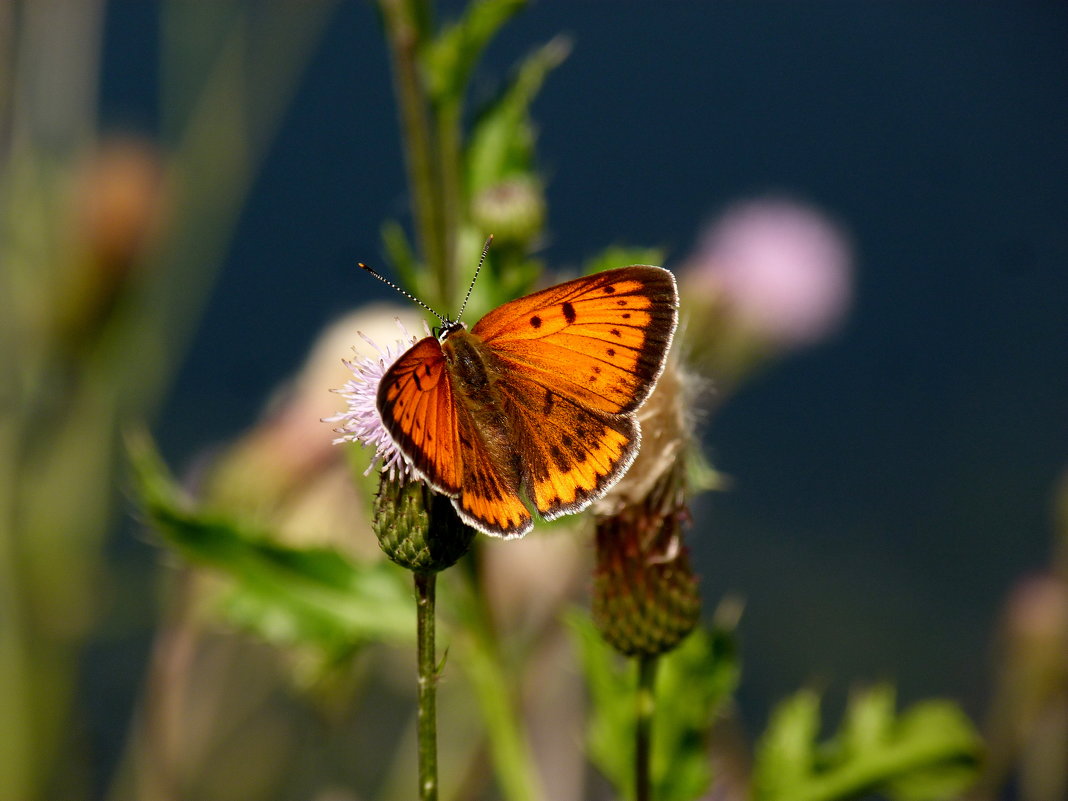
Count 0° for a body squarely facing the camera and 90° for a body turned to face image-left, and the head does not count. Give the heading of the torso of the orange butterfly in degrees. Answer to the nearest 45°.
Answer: approximately 135°

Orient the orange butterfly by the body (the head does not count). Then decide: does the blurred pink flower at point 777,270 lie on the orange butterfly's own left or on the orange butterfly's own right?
on the orange butterfly's own right

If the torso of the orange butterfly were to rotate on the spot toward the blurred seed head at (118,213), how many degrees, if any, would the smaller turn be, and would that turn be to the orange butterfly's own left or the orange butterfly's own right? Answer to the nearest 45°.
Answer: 0° — it already faces it
